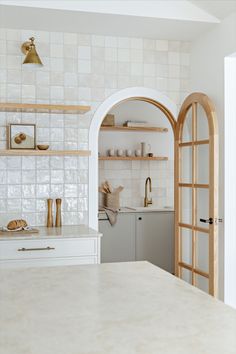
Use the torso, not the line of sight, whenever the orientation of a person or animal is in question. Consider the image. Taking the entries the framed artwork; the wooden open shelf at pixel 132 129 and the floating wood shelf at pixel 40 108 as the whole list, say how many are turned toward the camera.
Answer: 3

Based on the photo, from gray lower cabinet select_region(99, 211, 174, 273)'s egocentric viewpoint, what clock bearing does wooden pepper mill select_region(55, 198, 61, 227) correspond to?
The wooden pepper mill is roughly at 1 o'clock from the gray lower cabinet.

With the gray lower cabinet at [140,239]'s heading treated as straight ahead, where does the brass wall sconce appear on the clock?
The brass wall sconce is roughly at 1 o'clock from the gray lower cabinet.
